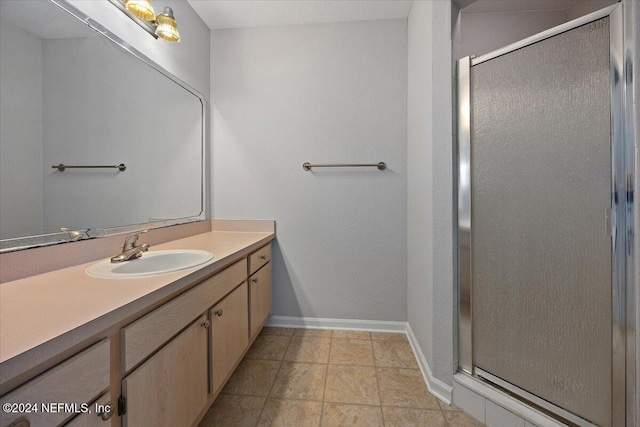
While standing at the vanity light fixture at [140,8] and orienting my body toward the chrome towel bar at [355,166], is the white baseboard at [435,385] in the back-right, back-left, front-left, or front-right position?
front-right

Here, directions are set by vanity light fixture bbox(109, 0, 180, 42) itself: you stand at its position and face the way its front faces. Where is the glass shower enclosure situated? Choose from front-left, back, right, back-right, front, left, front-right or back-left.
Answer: front

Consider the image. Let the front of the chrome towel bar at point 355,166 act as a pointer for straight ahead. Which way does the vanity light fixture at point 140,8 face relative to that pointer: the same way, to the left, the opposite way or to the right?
to the left

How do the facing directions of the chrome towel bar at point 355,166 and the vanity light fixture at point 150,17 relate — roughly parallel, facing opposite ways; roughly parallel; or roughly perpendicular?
roughly perpendicular

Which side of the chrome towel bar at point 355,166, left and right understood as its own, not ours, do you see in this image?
front

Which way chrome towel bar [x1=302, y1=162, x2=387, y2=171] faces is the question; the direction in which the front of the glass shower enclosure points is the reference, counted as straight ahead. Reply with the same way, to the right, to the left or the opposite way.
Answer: to the left

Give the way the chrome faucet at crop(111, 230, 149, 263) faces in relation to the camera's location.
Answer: facing the viewer and to the right of the viewer

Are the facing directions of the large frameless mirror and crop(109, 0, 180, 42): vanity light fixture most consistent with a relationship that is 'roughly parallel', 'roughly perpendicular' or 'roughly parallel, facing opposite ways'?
roughly parallel

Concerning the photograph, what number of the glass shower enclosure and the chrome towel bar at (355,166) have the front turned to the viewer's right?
0

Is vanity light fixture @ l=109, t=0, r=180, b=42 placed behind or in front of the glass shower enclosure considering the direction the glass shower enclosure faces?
in front
